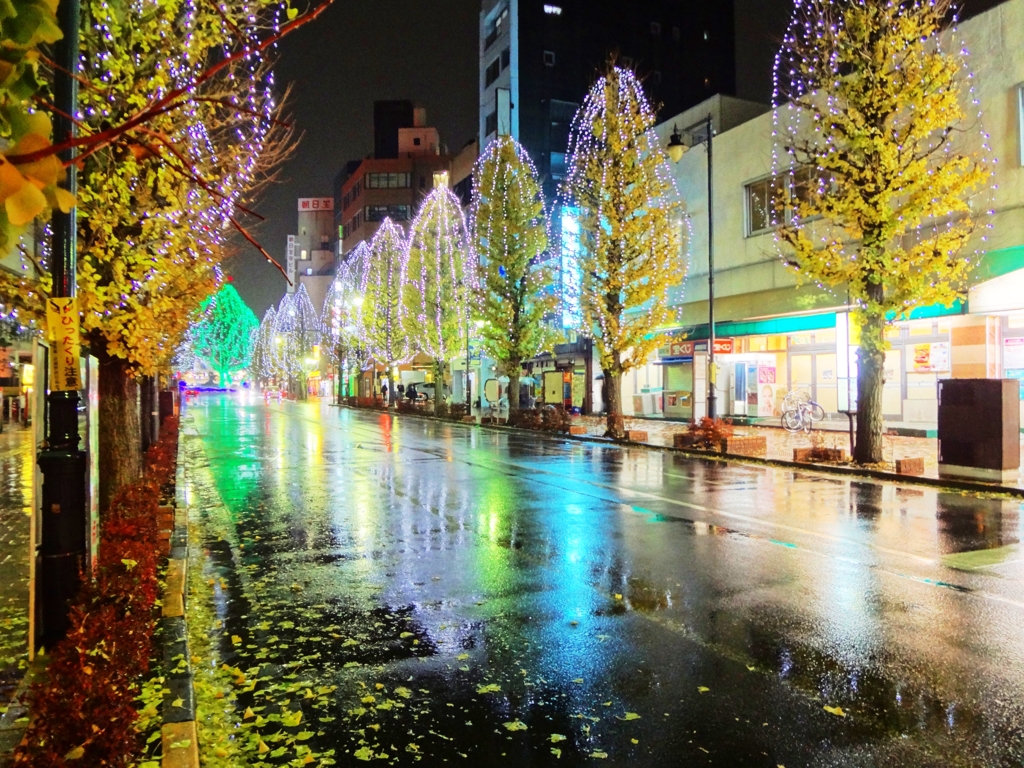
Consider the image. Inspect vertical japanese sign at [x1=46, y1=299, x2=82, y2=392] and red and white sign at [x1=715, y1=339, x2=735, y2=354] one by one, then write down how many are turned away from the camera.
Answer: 0

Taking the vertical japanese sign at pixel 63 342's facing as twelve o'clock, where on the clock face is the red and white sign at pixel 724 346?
The red and white sign is roughly at 8 o'clock from the vertical japanese sign.

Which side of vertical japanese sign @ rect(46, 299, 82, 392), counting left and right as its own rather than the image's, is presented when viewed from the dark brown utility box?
left

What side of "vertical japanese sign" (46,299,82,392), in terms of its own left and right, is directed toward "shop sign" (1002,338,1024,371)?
left

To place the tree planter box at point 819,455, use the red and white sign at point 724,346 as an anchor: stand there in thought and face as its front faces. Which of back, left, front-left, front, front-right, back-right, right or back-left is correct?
front-left

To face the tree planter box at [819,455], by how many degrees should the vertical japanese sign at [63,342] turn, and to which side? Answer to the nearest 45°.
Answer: approximately 90° to its left

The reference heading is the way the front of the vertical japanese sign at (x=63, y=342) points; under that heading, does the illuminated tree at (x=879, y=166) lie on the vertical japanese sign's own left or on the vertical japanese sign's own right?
on the vertical japanese sign's own left

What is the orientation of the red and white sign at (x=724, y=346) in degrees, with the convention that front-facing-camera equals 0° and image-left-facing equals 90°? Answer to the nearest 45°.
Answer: approximately 45°

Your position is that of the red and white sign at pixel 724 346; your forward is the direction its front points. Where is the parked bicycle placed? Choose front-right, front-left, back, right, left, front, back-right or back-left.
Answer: left

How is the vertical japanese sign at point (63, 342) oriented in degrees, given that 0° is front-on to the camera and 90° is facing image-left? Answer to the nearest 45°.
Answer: approximately 0°
